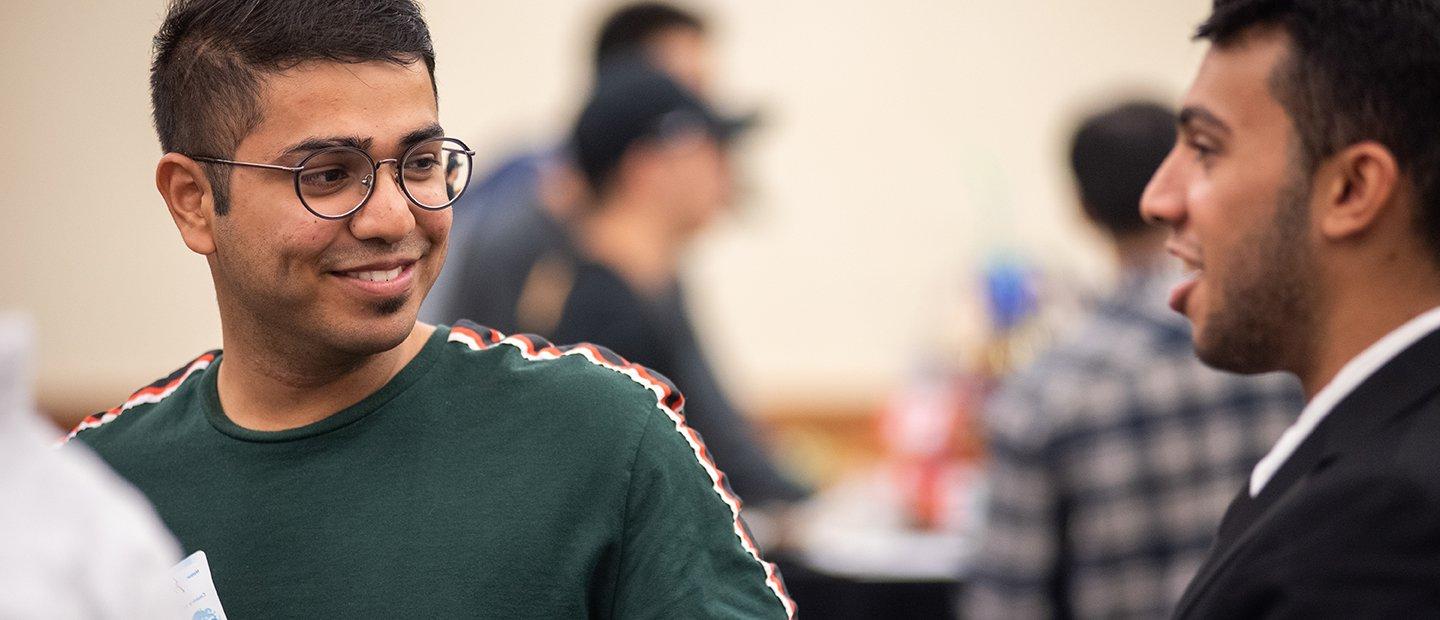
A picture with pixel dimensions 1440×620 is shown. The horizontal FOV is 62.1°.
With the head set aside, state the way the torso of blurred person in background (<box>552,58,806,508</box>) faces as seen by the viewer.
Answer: to the viewer's right

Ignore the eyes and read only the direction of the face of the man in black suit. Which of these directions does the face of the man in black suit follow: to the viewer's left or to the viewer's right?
to the viewer's left

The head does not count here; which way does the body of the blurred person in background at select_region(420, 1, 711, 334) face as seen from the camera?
to the viewer's right

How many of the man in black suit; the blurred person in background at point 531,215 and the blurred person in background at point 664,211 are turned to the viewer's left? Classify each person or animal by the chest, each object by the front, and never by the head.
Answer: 1

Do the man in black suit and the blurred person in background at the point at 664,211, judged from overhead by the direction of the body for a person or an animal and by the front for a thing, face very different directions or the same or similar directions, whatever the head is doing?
very different directions

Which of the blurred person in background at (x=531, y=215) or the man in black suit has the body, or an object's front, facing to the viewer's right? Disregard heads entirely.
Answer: the blurred person in background

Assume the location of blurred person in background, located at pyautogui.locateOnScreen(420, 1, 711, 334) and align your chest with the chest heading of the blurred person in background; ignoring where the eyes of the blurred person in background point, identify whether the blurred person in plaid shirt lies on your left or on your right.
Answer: on your right

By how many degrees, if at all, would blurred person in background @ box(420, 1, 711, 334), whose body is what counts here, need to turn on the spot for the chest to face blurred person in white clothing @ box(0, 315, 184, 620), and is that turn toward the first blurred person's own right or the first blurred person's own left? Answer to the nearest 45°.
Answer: approximately 90° to the first blurred person's own right

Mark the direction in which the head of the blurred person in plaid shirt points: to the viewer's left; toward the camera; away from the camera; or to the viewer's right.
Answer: away from the camera

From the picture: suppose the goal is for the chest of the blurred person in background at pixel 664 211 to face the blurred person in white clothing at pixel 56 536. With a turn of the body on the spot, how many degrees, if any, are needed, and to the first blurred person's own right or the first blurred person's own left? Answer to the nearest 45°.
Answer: approximately 90° to the first blurred person's own right

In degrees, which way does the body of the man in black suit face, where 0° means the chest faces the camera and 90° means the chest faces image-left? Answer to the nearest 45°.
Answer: approximately 90°

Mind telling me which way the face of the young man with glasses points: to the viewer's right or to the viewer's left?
to the viewer's right
